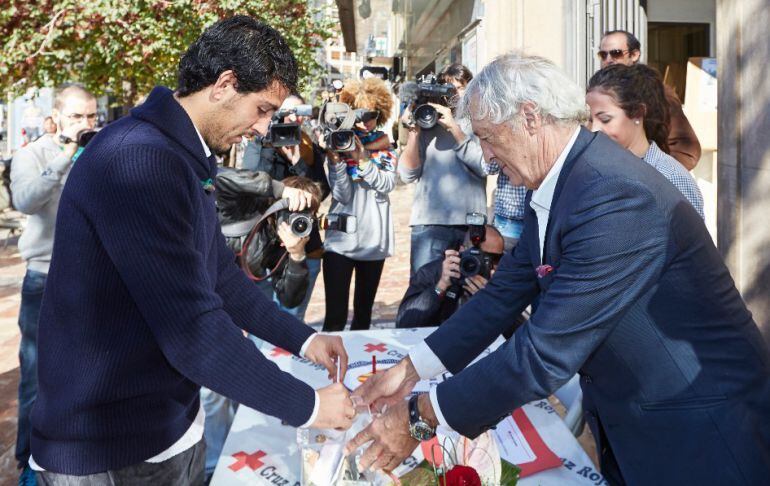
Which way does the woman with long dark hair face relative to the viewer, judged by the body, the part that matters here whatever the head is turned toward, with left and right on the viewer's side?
facing to the left of the viewer

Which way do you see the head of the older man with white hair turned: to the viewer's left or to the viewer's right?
to the viewer's left

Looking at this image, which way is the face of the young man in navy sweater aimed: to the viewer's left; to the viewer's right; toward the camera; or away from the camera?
to the viewer's right

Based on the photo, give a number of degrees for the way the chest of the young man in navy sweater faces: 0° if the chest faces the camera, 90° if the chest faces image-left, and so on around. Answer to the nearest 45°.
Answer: approximately 270°

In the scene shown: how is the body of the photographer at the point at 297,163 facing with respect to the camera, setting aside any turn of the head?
toward the camera

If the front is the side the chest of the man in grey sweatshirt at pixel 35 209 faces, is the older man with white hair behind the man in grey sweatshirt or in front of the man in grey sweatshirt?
in front

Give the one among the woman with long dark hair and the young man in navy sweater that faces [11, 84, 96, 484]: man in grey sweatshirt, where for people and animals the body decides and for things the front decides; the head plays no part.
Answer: the woman with long dark hair

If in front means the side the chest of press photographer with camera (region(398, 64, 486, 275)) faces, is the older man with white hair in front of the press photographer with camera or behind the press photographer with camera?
in front

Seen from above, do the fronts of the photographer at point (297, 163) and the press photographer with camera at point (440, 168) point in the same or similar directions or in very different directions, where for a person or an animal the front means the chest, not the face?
same or similar directions

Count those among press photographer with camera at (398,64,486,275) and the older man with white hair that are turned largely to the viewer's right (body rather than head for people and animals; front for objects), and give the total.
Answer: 0

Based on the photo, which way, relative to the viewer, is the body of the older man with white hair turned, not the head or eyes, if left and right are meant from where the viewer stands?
facing to the left of the viewer

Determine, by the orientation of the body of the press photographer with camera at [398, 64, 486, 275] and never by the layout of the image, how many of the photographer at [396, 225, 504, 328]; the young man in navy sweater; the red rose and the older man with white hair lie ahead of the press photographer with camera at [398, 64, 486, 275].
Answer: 4
